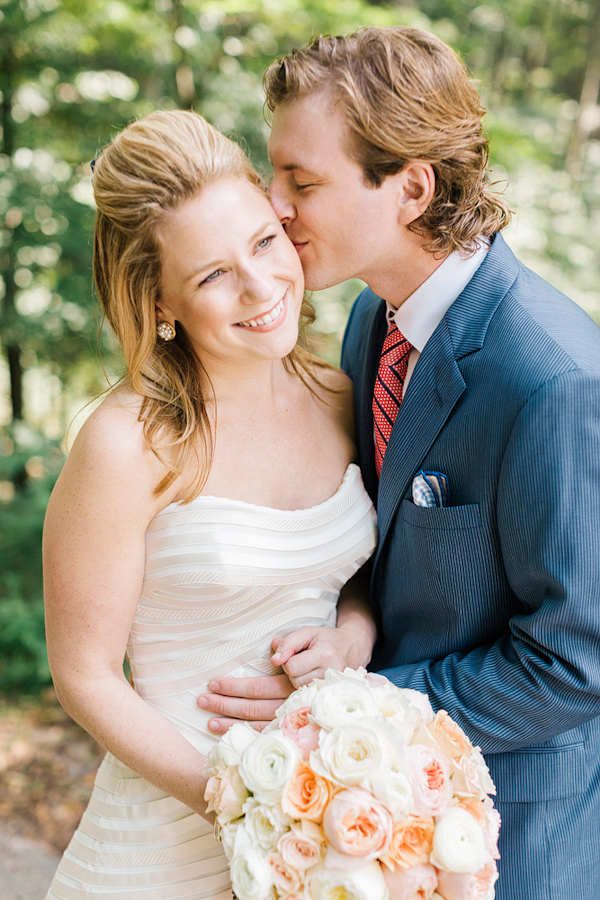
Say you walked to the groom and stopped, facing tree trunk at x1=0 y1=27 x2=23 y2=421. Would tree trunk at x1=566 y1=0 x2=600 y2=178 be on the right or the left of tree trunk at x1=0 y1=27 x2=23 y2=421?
right

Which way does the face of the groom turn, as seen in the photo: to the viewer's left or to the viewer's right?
to the viewer's left

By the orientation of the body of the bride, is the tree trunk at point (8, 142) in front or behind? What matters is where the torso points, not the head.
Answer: behind

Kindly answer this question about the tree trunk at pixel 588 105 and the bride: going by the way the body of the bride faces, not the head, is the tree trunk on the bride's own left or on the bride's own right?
on the bride's own left

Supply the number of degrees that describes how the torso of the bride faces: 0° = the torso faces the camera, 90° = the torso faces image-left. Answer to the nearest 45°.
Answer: approximately 315°

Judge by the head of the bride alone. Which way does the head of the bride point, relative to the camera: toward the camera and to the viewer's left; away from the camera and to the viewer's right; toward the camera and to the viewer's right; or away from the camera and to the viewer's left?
toward the camera and to the viewer's right
